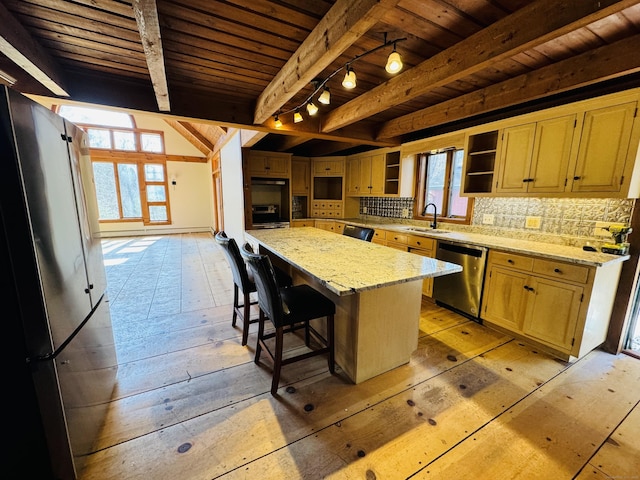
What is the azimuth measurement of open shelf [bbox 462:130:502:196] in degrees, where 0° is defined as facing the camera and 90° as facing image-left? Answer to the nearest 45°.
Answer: approximately 45°

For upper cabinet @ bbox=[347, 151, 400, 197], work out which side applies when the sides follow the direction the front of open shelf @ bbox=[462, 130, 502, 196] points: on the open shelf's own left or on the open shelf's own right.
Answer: on the open shelf's own right

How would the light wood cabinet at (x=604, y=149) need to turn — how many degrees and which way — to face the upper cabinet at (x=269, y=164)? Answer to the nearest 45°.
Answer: approximately 45° to its right

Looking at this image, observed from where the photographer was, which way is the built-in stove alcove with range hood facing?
facing the viewer

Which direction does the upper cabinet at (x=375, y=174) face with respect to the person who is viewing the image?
facing the viewer and to the left of the viewer

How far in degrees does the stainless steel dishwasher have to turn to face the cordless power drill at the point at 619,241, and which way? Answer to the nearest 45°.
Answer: approximately 135° to its left

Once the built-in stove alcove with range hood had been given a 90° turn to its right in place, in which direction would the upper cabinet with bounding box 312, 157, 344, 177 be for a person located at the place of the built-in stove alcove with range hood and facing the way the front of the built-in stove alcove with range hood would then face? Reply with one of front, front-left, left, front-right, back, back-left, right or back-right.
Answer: back

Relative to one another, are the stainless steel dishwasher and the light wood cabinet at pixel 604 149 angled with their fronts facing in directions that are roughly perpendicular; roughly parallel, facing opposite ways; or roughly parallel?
roughly parallel

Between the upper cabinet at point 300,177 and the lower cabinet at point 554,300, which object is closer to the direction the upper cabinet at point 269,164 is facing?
the lower cabinet

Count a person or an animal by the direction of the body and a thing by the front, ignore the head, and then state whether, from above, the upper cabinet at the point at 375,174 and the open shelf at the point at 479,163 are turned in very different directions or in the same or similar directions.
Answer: same or similar directions

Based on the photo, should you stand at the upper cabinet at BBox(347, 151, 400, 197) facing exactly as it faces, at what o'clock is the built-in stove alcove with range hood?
The built-in stove alcove with range hood is roughly at 2 o'clock from the upper cabinet.

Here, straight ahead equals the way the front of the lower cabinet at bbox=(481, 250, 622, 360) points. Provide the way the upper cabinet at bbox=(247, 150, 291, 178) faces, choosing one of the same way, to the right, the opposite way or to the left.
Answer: to the left

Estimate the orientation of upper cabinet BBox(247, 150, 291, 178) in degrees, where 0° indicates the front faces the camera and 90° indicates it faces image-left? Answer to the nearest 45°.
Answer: approximately 0°

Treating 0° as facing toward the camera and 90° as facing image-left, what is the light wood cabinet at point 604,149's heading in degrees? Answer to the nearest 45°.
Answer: approximately 45°

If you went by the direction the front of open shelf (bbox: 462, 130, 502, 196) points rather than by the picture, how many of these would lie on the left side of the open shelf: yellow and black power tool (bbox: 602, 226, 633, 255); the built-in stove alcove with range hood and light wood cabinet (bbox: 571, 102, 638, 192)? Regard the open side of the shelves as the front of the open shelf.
2

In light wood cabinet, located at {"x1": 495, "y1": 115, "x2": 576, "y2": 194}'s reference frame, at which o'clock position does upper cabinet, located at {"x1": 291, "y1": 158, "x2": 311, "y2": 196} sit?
The upper cabinet is roughly at 2 o'clock from the light wood cabinet.

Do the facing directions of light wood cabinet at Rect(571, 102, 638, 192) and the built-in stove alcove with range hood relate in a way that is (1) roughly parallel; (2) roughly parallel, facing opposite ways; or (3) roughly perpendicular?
roughly perpendicular
